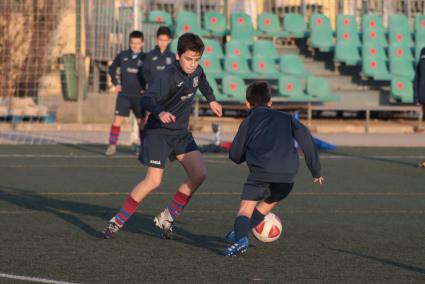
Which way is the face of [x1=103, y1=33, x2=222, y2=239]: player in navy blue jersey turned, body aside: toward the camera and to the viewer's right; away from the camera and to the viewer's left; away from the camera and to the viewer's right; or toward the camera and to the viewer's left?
toward the camera and to the viewer's right

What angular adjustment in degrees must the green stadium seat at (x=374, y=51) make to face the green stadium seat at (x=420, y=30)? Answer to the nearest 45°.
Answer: approximately 135° to its left

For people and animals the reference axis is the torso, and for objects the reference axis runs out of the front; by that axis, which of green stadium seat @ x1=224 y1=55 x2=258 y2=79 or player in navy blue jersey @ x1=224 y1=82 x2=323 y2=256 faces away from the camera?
the player in navy blue jersey

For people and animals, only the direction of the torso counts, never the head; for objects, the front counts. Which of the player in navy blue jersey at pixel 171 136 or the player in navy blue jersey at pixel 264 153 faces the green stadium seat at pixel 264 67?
the player in navy blue jersey at pixel 264 153

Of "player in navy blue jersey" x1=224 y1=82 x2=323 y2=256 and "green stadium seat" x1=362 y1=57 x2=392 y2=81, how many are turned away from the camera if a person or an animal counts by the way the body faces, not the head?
1

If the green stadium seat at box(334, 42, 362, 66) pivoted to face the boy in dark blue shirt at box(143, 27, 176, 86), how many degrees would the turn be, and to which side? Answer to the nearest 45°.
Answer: approximately 45° to its right

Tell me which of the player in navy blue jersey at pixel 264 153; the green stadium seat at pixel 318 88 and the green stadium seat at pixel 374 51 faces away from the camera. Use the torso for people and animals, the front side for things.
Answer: the player in navy blue jersey

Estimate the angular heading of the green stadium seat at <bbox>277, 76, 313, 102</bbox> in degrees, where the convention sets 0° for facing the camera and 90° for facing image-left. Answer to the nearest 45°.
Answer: approximately 315°

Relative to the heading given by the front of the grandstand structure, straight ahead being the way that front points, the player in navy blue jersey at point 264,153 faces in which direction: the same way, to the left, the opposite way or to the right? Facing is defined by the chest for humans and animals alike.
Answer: the opposite way

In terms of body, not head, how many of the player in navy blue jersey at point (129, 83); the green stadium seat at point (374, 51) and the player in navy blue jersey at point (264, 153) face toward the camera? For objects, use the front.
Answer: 2
